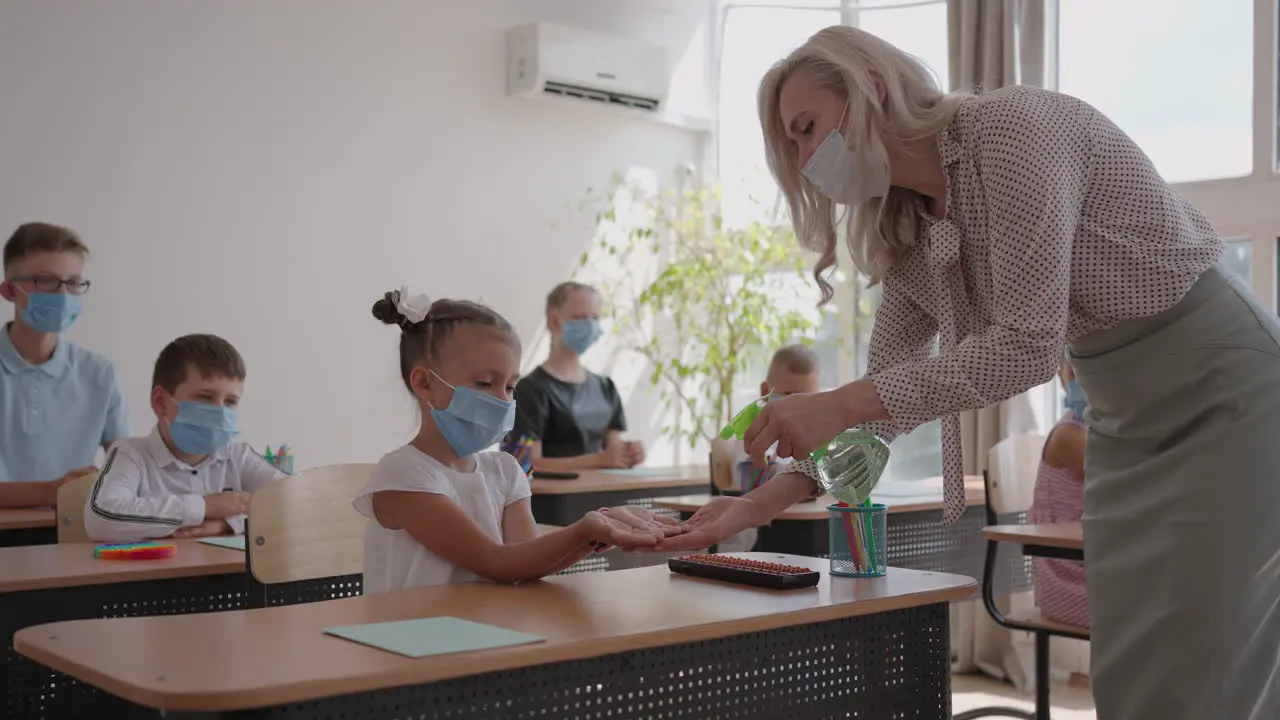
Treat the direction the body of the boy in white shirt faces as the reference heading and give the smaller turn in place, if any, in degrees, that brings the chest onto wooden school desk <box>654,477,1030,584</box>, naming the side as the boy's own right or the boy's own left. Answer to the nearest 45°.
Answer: approximately 45° to the boy's own left

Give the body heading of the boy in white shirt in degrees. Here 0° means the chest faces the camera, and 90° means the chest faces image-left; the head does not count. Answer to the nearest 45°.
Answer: approximately 315°

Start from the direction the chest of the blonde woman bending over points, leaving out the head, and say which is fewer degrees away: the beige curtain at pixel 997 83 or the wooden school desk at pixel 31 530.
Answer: the wooden school desk

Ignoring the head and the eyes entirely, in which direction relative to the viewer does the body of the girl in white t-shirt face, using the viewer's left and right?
facing the viewer and to the right of the viewer

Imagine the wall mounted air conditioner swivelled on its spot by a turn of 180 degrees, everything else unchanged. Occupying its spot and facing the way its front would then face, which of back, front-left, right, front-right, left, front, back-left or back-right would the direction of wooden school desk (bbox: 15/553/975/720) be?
back-left

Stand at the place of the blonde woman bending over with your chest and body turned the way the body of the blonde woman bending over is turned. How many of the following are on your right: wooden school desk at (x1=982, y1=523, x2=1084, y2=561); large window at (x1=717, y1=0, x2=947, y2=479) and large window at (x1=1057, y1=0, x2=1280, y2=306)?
3

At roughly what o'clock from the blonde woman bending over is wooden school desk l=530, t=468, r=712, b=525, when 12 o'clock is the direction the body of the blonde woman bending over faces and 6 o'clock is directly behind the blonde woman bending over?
The wooden school desk is roughly at 2 o'clock from the blonde woman bending over.

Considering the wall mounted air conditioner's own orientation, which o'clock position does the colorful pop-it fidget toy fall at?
The colorful pop-it fidget toy is roughly at 2 o'clock from the wall mounted air conditioner.

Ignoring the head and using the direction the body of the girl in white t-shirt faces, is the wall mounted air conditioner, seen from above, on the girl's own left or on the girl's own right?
on the girl's own left

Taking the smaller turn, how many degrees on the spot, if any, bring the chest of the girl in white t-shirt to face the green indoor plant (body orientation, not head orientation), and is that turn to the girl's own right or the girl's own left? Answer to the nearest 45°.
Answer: approximately 135° to the girl's own left

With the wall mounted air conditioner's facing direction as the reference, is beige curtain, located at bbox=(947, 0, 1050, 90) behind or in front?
in front

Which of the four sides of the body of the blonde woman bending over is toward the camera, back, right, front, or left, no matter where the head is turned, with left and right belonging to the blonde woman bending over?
left

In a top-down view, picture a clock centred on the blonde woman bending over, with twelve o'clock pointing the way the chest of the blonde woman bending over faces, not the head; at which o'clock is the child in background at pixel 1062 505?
The child in background is roughly at 3 o'clock from the blonde woman bending over.

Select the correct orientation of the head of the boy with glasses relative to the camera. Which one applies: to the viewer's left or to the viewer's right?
to the viewer's right
